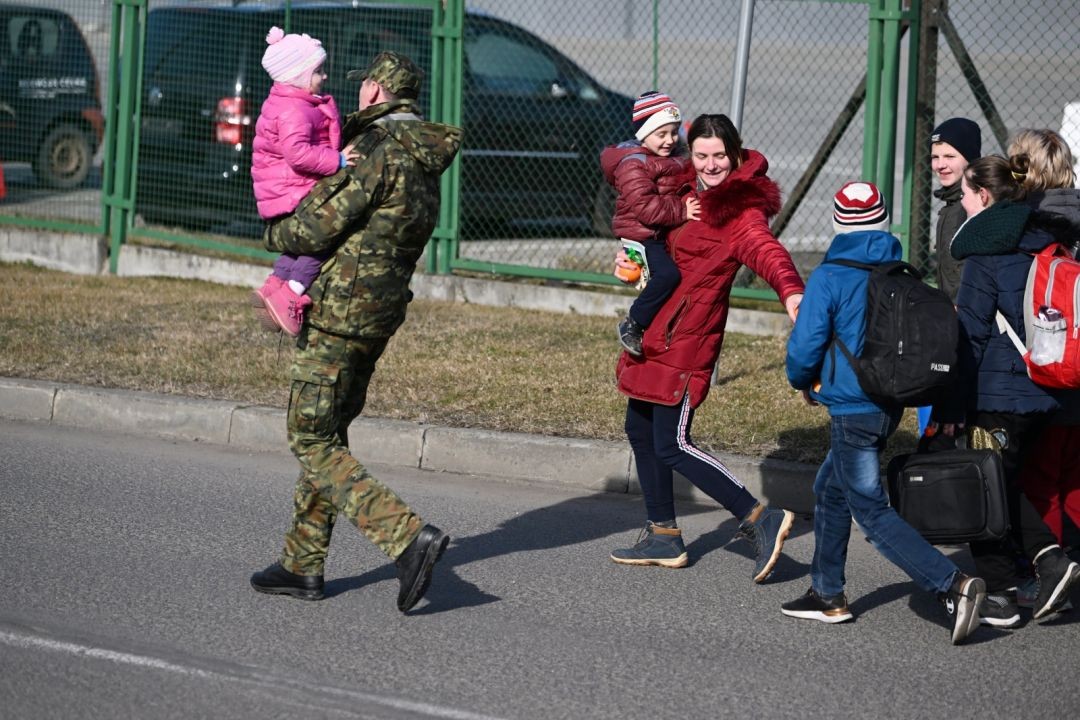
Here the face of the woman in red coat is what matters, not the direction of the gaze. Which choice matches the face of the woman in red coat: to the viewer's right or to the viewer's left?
to the viewer's left

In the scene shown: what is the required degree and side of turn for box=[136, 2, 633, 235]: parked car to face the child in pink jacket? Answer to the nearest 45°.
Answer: approximately 135° to its right

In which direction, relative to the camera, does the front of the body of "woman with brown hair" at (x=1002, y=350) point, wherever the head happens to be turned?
to the viewer's left

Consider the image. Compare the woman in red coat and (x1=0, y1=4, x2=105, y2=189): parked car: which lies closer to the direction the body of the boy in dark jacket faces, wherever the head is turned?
the woman in red coat

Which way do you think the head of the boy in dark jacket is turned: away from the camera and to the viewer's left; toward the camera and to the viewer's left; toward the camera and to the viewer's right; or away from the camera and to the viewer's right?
toward the camera and to the viewer's left

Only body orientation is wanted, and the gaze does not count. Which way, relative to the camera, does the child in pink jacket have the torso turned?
to the viewer's right

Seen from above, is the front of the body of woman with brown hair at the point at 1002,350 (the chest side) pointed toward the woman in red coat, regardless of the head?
yes

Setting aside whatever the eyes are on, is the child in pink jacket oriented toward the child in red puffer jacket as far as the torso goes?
yes

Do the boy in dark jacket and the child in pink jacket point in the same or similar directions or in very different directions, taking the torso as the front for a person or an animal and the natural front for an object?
very different directions

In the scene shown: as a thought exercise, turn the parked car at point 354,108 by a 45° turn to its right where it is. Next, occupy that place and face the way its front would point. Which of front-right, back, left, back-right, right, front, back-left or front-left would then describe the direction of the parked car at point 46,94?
back-left

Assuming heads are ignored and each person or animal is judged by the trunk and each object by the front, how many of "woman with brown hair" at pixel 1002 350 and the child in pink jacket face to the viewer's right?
1
